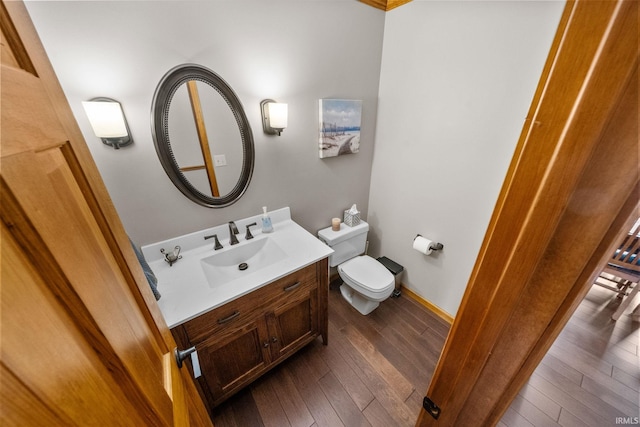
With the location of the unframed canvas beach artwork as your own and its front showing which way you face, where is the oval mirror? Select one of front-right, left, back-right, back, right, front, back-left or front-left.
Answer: right

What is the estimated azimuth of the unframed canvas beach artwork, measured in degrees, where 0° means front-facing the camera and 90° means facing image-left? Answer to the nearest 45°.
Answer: approximately 315°

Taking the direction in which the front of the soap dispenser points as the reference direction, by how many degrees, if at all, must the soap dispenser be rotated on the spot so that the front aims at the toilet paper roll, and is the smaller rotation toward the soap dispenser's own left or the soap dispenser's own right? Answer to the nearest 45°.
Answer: approximately 90° to the soap dispenser's own left

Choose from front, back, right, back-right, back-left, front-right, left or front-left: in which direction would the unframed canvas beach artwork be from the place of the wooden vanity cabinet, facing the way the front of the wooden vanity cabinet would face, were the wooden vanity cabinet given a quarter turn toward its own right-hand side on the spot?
back

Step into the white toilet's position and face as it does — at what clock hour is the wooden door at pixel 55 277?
The wooden door is roughly at 2 o'clock from the white toilet.

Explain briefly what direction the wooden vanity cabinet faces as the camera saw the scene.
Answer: facing the viewer and to the right of the viewer

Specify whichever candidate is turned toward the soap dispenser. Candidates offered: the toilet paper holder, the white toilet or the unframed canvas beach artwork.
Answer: the toilet paper holder

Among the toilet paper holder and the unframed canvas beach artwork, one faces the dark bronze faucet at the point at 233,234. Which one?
the toilet paper holder

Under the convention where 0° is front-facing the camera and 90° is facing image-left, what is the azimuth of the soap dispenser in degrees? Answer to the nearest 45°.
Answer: approximately 0°

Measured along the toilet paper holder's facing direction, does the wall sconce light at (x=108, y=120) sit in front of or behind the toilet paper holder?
in front

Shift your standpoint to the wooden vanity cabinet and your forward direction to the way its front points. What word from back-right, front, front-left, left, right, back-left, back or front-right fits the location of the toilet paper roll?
front-left

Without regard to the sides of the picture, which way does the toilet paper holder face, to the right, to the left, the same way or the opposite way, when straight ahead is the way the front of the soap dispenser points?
to the right
